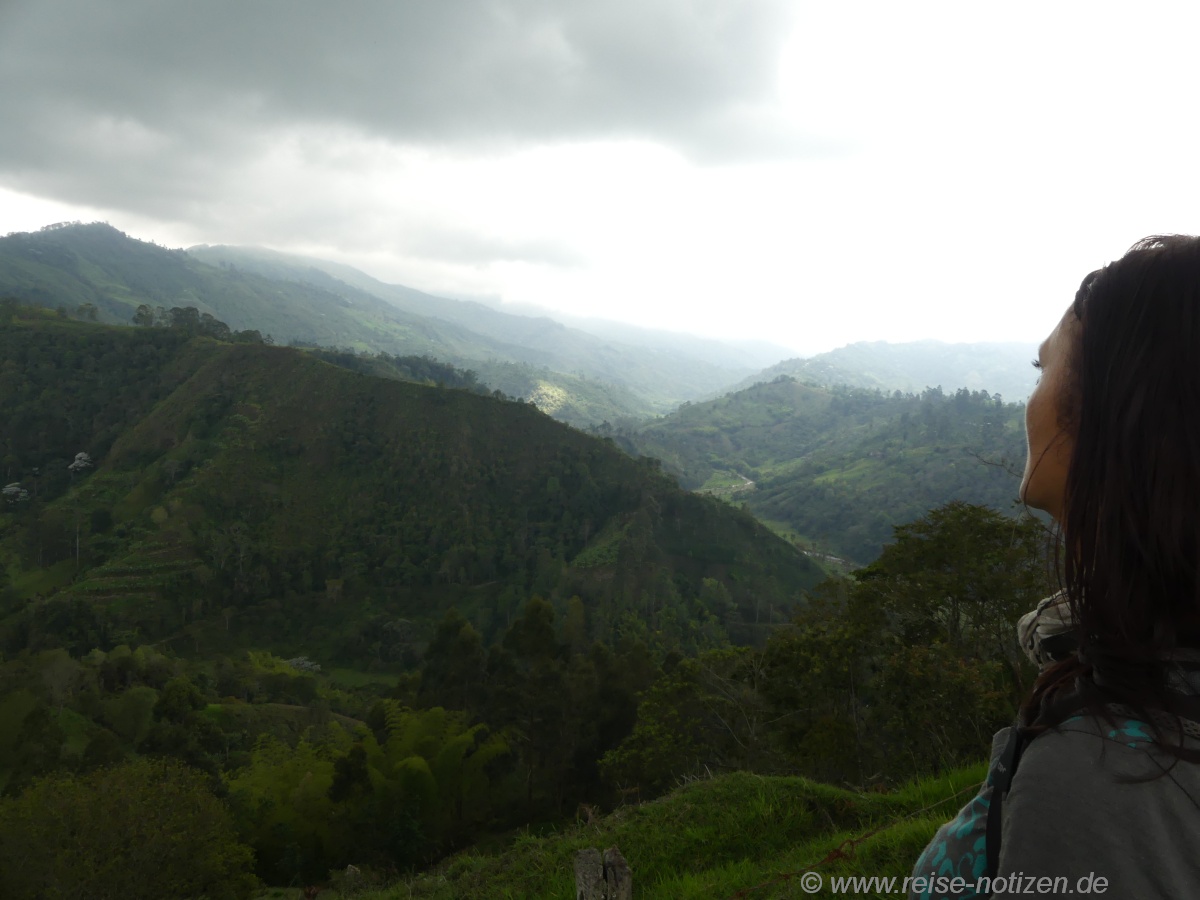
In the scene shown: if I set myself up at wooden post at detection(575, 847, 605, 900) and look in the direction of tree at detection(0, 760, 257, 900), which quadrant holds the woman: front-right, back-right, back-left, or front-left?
back-left

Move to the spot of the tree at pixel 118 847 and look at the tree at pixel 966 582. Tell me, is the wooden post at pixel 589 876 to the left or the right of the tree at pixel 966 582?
right

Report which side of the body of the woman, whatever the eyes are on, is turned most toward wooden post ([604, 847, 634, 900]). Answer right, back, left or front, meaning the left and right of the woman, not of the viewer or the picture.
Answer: front

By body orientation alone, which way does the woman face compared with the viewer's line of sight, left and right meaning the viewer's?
facing away from the viewer and to the left of the viewer

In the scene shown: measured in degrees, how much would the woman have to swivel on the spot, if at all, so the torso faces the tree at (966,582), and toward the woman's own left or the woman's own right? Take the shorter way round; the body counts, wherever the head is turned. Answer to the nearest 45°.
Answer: approximately 45° to the woman's own right

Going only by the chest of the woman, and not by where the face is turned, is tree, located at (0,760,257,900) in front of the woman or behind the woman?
in front

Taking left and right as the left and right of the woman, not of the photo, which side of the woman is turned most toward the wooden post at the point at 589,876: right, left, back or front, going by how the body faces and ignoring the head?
front

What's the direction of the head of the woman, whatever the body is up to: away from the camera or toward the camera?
away from the camera
